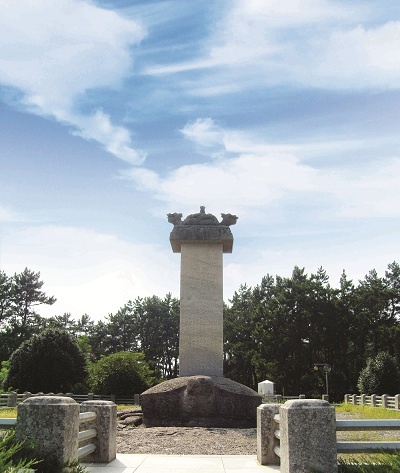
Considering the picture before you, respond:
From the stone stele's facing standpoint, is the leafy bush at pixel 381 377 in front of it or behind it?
behind

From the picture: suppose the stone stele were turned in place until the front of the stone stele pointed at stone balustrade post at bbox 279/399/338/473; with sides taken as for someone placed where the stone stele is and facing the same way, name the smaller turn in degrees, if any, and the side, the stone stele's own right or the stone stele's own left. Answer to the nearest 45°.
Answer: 0° — it already faces it

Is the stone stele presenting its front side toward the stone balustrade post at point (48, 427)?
yes

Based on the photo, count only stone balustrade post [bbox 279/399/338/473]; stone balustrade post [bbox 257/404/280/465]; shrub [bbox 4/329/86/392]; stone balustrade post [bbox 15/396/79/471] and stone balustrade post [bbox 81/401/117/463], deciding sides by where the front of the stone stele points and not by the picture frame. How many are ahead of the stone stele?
4

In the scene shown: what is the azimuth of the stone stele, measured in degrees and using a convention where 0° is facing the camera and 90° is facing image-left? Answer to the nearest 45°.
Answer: approximately 0°

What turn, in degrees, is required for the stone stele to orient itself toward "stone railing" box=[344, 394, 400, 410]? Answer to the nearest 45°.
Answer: approximately 135° to its left

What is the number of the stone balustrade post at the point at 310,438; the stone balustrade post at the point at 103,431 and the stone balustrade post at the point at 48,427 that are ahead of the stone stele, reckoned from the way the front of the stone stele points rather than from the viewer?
3

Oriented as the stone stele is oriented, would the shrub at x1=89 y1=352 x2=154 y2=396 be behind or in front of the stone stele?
behind

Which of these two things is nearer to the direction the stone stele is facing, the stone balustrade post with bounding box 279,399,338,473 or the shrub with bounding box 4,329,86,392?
the stone balustrade post

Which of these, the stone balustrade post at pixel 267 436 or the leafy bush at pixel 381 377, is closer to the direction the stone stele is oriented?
the stone balustrade post
